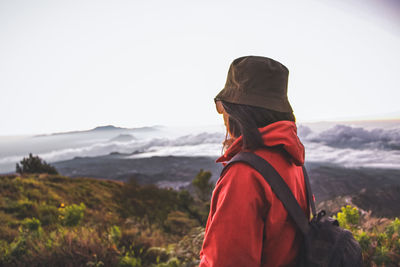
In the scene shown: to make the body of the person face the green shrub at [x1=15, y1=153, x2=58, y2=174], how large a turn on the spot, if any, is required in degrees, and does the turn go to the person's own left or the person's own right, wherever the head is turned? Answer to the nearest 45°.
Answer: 0° — they already face it

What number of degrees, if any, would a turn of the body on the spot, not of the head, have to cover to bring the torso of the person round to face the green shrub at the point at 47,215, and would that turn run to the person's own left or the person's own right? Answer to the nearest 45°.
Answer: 0° — they already face it

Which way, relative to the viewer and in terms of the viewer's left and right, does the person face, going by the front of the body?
facing away from the viewer and to the left of the viewer

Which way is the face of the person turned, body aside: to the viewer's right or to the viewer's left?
to the viewer's left
